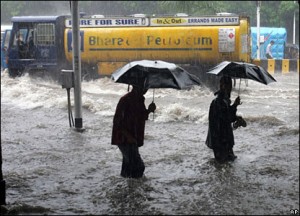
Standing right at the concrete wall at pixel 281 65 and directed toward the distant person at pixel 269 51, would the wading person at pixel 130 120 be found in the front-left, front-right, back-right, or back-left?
back-left

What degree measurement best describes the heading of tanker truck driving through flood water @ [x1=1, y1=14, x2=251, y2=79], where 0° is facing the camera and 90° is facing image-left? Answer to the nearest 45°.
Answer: approximately 90°

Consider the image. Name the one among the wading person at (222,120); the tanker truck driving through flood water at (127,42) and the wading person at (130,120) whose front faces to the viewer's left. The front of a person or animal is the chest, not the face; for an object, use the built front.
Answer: the tanker truck driving through flood water

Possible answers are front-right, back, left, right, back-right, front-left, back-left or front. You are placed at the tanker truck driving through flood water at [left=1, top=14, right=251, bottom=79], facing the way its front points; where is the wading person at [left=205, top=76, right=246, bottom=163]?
left

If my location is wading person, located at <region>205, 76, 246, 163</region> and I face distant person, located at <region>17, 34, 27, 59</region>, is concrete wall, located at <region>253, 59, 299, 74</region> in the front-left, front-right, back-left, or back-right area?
front-right

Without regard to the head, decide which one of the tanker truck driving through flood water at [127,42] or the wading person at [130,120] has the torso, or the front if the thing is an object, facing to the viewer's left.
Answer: the tanker truck driving through flood water

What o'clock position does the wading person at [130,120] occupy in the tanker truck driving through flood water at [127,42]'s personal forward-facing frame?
The wading person is roughly at 9 o'clock from the tanker truck driving through flood water.
